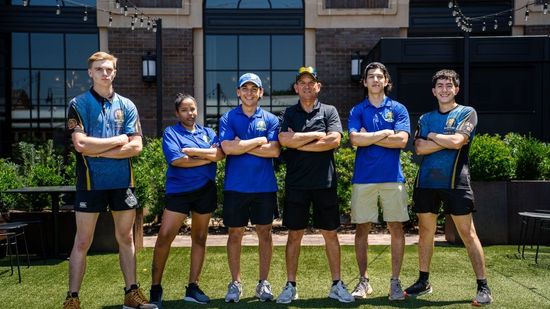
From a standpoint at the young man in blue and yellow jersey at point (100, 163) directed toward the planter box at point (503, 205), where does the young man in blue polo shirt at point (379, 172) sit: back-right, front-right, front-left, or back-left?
front-right

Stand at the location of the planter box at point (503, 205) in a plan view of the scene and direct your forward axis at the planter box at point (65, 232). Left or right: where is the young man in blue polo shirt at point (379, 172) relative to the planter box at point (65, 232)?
left

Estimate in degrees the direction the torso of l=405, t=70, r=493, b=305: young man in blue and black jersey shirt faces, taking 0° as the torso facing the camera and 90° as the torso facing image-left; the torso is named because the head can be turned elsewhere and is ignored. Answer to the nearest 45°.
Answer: approximately 45°

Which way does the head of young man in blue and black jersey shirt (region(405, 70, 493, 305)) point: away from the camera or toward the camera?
toward the camera

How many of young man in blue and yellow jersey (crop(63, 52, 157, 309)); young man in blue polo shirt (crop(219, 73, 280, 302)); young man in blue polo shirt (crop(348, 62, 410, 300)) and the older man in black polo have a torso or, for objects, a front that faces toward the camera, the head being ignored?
4

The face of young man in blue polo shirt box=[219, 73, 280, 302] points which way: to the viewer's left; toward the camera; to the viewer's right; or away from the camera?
toward the camera

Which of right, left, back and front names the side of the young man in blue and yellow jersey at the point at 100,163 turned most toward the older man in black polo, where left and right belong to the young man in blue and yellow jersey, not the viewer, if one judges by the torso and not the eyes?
left

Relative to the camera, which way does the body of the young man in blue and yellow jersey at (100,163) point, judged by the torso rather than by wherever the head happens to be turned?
toward the camera

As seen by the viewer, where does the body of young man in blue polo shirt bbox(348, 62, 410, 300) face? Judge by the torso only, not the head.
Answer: toward the camera

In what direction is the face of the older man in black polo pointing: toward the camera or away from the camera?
toward the camera

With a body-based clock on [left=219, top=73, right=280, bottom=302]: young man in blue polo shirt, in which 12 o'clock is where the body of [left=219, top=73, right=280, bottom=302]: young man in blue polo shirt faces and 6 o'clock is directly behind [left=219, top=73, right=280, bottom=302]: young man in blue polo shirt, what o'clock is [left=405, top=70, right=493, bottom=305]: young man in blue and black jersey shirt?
[left=405, top=70, right=493, bottom=305]: young man in blue and black jersey shirt is roughly at 9 o'clock from [left=219, top=73, right=280, bottom=302]: young man in blue polo shirt.

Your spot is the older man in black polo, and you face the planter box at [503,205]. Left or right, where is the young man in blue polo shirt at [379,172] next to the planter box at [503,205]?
right

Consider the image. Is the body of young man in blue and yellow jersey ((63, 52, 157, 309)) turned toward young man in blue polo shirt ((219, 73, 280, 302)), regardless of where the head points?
no

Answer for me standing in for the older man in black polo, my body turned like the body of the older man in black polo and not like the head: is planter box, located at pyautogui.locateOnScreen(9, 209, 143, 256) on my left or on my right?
on my right
